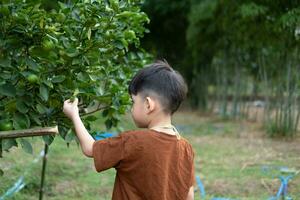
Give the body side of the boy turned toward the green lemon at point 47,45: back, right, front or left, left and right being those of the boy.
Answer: front

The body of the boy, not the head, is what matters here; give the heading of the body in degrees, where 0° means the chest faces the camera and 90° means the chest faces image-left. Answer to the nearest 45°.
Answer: approximately 135°

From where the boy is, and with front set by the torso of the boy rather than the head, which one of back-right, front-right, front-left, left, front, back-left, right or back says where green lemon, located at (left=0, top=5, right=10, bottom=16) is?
front-left

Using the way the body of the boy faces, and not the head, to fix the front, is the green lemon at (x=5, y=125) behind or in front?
in front

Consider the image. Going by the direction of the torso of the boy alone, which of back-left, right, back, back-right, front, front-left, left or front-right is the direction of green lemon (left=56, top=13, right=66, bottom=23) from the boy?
front

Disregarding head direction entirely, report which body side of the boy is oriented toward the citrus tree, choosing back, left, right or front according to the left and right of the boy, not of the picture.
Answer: front

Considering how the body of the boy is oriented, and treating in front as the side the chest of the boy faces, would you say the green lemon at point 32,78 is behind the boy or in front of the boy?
in front

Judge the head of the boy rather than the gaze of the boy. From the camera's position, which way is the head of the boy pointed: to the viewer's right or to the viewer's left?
to the viewer's left
